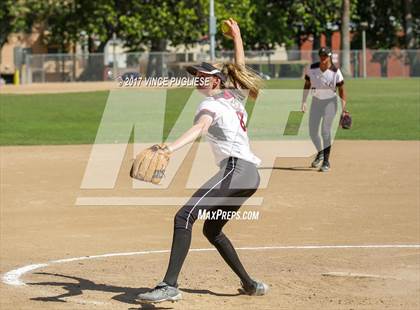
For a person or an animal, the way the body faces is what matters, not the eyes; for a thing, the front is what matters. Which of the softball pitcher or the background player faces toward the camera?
the background player

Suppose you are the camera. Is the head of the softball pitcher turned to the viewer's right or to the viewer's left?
to the viewer's left

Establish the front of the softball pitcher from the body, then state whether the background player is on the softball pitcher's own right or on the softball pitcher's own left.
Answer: on the softball pitcher's own right

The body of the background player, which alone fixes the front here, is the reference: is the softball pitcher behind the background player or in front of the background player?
in front

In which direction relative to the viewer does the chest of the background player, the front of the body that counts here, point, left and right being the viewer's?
facing the viewer

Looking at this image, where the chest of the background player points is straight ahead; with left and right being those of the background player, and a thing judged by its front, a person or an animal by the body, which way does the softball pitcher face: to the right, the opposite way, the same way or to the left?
to the right

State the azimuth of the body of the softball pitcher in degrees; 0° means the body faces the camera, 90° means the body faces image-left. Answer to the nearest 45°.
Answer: approximately 90°

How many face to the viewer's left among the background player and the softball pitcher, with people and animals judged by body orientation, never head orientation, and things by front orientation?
1
